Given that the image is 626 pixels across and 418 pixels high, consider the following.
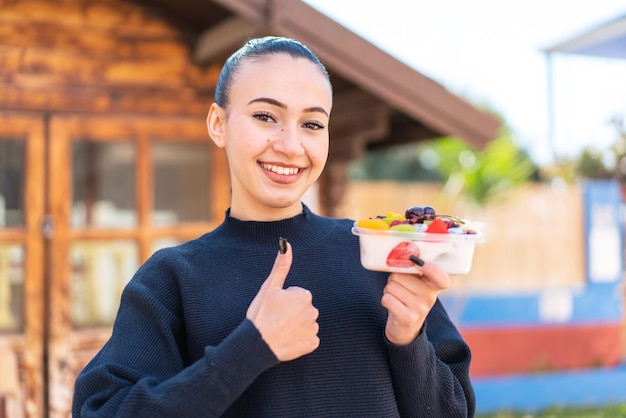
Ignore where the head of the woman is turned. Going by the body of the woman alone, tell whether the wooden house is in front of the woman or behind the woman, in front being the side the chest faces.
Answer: behind

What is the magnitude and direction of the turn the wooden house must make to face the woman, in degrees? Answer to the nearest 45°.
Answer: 0° — it already faces them

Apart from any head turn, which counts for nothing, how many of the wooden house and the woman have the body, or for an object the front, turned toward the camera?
2

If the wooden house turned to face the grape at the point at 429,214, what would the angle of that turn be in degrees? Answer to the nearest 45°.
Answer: approximately 45° to its left

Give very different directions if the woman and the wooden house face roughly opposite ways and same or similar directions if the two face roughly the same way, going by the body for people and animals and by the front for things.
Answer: same or similar directions

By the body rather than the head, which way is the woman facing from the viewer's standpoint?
toward the camera
